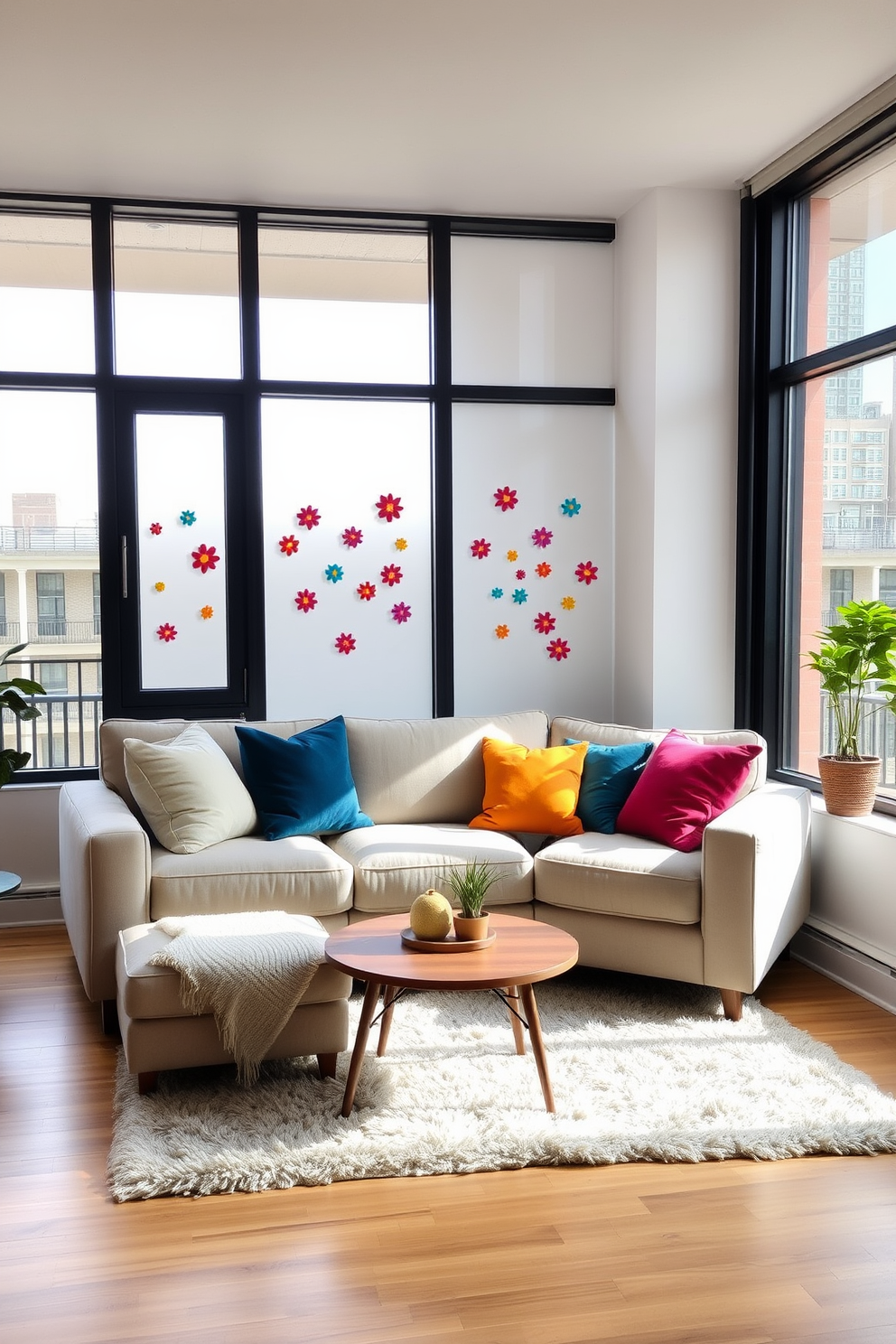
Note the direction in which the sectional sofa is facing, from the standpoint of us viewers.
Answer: facing the viewer

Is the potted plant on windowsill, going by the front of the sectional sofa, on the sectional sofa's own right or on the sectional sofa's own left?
on the sectional sofa's own left

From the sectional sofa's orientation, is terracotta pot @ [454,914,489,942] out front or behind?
out front

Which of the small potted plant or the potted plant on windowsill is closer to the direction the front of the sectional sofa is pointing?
the small potted plant

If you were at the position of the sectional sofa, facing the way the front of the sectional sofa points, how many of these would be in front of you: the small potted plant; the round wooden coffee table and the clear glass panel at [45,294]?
2

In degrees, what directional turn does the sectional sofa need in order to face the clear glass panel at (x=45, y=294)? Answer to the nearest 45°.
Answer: approximately 135° to its right

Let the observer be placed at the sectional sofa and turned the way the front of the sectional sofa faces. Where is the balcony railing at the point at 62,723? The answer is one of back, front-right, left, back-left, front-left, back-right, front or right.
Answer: back-right

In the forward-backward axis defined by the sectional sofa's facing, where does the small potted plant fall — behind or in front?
in front

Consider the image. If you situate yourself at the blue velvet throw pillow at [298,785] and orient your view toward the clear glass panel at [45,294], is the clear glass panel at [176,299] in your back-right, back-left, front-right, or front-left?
front-right

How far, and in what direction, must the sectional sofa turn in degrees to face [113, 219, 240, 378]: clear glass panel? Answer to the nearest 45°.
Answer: approximately 135° to its right
